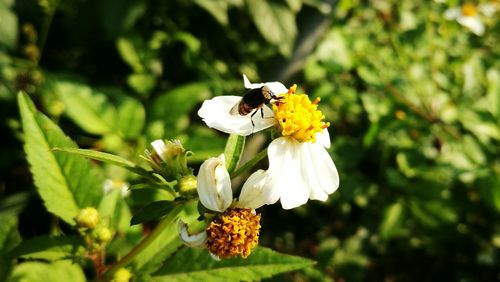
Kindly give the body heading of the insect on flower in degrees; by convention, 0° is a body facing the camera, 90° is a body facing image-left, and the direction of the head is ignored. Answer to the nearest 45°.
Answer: approximately 270°

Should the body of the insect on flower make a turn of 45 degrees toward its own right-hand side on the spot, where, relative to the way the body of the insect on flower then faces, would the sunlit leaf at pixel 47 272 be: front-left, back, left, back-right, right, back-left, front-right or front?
back-right

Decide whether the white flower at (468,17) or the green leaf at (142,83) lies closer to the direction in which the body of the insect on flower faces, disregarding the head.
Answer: the white flower

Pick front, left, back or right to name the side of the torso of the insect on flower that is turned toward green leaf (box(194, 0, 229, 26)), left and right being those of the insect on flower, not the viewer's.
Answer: left

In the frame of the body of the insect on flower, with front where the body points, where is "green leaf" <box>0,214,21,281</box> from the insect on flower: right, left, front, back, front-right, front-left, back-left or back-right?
back

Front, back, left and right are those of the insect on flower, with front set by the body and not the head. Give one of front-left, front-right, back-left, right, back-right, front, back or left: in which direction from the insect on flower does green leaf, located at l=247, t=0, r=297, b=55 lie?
left
